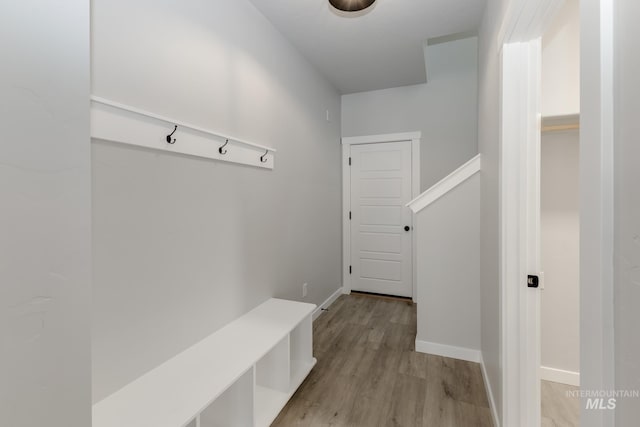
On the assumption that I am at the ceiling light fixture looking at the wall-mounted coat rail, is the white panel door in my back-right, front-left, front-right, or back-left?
back-right

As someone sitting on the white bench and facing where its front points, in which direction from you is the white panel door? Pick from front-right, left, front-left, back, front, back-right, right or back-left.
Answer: left

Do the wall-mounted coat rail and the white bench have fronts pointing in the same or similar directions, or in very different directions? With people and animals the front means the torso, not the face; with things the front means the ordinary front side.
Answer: same or similar directions

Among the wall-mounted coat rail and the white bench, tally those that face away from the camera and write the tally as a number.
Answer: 0

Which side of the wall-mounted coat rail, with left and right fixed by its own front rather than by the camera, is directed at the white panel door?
left

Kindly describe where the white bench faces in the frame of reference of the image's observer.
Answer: facing the viewer and to the right of the viewer

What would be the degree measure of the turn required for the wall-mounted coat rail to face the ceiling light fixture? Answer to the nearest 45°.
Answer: approximately 45° to its left

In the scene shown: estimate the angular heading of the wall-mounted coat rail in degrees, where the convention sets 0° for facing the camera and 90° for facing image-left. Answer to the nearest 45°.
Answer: approximately 315°
